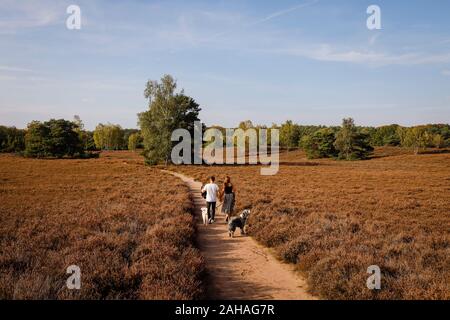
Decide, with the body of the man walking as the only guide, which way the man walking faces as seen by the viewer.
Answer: away from the camera
